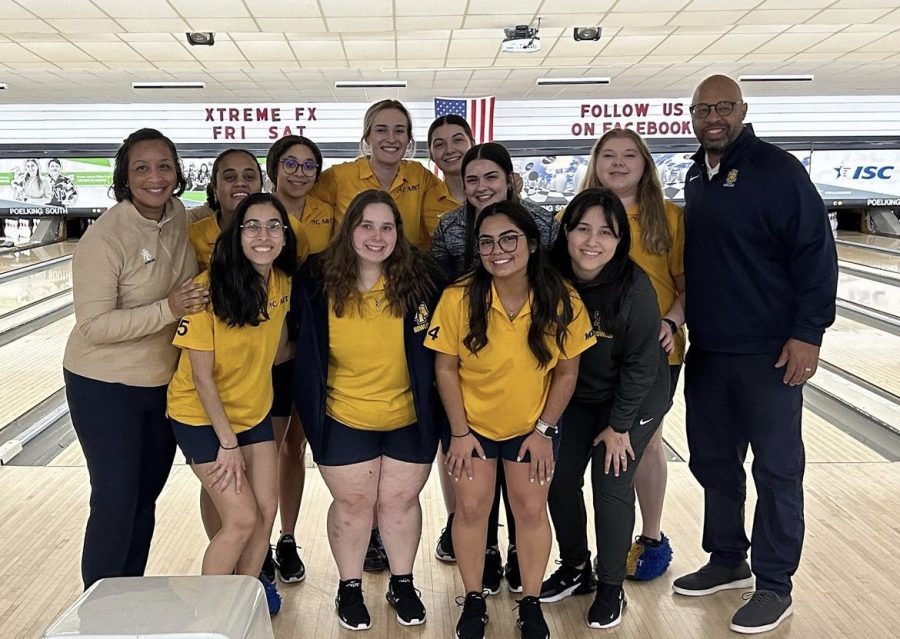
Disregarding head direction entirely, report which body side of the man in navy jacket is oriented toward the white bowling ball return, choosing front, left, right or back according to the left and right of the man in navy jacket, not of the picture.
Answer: front

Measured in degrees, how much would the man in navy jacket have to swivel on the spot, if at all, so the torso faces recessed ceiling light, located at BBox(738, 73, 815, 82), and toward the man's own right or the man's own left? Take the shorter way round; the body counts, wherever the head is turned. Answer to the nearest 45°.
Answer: approximately 135° to the man's own right

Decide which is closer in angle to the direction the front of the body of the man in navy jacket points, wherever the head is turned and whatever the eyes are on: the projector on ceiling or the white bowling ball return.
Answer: the white bowling ball return

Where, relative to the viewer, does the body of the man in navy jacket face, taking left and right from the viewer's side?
facing the viewer and to the left of the viewer

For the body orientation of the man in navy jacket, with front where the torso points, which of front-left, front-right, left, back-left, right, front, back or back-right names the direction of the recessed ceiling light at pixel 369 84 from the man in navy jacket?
right

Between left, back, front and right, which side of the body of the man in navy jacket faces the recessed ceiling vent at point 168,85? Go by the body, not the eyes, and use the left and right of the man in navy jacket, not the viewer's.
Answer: right

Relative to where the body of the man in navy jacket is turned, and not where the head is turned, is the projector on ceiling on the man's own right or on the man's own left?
on the man's own right
